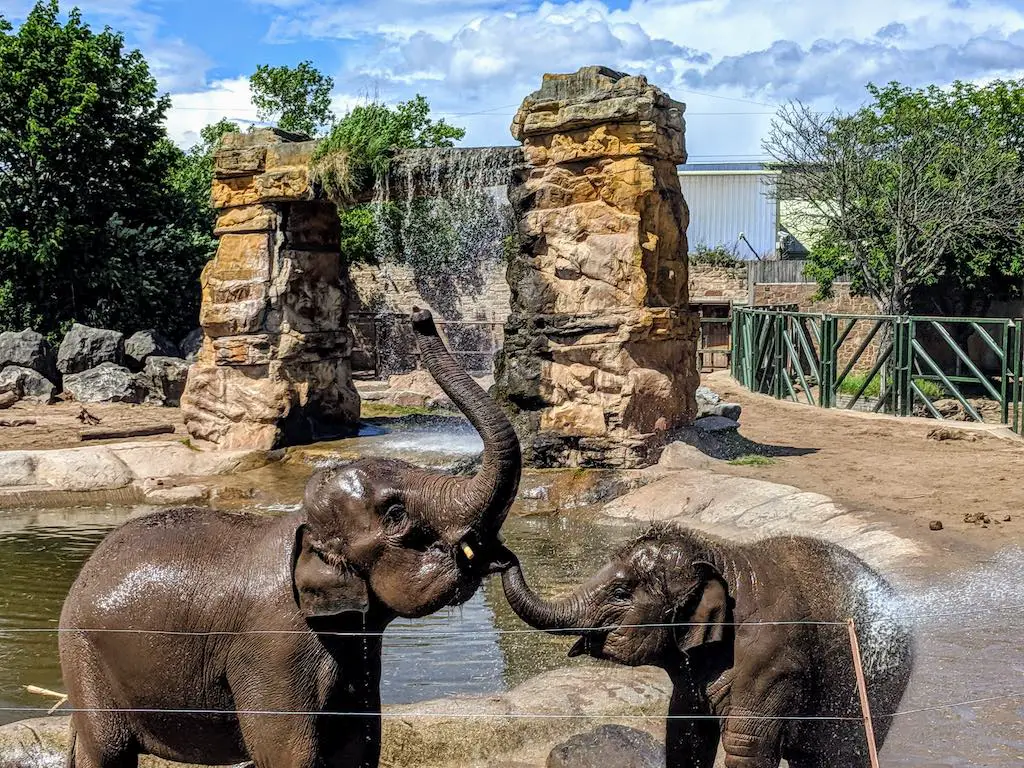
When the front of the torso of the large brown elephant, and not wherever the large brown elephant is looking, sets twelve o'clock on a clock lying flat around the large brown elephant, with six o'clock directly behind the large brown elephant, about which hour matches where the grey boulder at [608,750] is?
The grey boulder is roughly at 11 o'clock from the large brown elephant.

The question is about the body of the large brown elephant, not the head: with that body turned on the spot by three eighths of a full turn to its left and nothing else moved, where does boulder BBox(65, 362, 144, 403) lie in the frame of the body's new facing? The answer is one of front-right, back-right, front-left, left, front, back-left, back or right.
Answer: front-right

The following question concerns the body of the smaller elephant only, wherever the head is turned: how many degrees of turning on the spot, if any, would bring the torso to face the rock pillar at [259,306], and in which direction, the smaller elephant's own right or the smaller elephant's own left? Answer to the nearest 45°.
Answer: approximately 45° to the smaller elephant's own right

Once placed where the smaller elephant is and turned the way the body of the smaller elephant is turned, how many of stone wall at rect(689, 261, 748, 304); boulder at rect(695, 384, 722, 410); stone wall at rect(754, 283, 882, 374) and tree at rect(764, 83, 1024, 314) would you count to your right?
4

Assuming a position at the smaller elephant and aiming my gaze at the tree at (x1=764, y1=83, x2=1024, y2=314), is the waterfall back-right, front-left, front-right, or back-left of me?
front-left

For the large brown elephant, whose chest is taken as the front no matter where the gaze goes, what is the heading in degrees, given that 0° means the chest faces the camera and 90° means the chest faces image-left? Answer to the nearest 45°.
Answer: approximately 270°

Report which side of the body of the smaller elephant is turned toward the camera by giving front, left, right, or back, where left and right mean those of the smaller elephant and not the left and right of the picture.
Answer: left

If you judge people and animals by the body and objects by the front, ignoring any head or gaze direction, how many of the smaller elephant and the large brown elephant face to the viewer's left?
1

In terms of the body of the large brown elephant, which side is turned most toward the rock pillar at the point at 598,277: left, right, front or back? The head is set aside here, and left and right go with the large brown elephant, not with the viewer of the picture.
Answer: left

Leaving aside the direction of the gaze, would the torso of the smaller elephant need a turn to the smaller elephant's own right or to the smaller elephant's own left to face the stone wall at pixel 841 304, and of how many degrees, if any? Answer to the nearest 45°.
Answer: approximately 90° to the smaller elephant's own right

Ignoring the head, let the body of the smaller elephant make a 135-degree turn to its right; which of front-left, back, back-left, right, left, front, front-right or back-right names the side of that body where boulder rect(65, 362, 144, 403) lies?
left

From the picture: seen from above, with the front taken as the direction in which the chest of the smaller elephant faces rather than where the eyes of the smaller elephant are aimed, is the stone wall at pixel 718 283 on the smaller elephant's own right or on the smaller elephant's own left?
on the smaller elephant's own right

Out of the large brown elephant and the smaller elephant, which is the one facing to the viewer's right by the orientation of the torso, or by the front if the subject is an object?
the large brown elephant

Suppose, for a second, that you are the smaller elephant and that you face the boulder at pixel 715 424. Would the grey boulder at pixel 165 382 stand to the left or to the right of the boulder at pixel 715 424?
left

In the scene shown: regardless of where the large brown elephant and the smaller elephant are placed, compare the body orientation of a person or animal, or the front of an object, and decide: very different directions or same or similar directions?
very different directions
